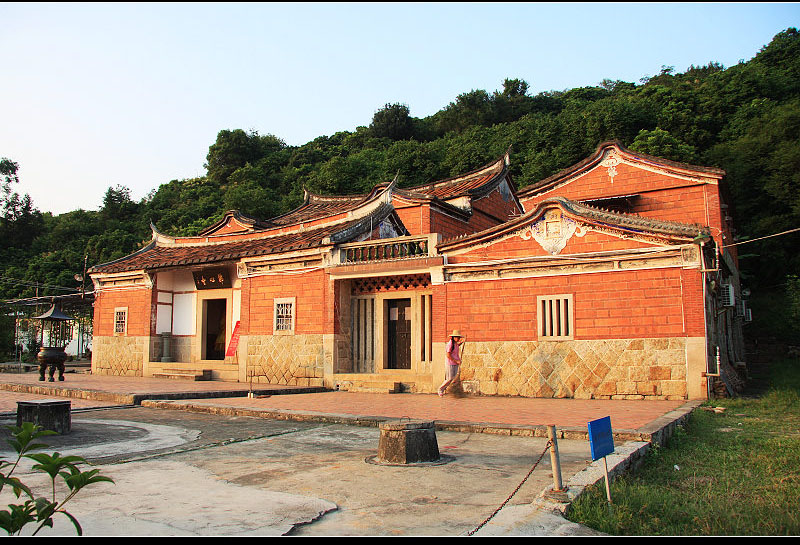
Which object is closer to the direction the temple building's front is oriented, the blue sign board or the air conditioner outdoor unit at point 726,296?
the blue sign board

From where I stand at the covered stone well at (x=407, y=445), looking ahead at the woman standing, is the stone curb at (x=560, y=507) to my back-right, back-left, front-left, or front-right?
back-right

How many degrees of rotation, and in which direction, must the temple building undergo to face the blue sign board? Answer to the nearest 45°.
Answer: approximately 45° to its left
